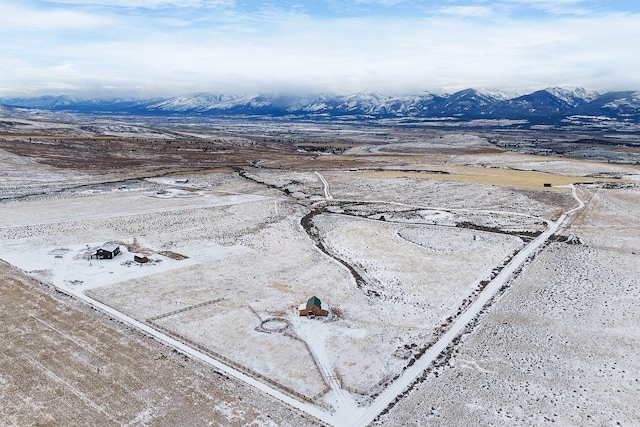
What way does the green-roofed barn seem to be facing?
toward the camera

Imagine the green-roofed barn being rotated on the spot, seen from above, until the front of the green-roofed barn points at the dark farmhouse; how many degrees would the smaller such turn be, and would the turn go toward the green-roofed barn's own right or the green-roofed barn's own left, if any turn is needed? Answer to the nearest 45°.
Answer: approximately 135° to the green-roofed barn's own right
